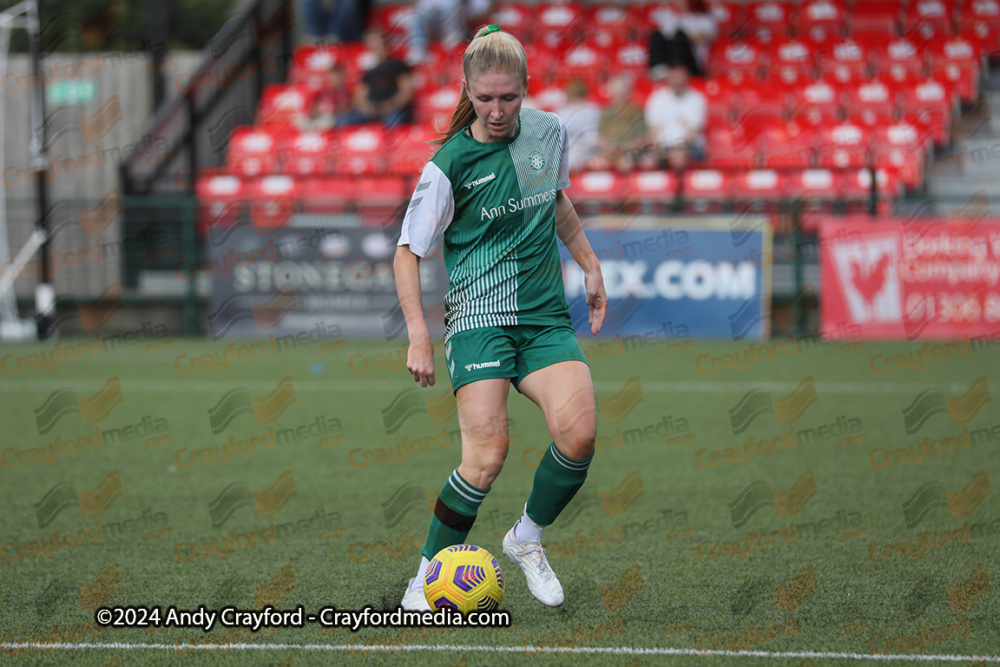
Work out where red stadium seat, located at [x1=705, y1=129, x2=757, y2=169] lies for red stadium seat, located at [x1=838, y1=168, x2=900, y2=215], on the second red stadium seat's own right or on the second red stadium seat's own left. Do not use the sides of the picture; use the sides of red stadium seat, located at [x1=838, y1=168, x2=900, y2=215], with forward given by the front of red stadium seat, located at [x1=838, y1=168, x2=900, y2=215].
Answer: on the second red stadium seat's own right

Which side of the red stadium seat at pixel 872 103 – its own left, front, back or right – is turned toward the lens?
front

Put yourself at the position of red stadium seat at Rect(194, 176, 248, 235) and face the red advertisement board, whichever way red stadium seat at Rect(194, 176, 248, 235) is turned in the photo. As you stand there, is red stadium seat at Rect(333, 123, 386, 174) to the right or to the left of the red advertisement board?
left

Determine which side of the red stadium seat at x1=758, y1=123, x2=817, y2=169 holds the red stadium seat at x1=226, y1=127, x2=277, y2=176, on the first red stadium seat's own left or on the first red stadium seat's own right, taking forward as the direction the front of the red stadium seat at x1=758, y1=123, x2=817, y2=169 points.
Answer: on the first red stadium seat's own right

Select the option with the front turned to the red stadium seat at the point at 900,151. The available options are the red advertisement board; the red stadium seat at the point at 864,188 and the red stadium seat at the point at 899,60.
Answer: the red stadium seat at the point at 899,60

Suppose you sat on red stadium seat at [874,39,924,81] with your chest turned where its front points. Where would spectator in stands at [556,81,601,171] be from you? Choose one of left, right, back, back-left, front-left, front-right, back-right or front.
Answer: front-right

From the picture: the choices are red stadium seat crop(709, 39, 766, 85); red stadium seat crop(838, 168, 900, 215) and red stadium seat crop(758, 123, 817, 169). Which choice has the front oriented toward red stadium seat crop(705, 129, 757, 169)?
red stadium seat crop(709, 39, 766, 85)

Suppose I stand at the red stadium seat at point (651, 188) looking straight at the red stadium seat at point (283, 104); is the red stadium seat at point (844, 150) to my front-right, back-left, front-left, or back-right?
back-right

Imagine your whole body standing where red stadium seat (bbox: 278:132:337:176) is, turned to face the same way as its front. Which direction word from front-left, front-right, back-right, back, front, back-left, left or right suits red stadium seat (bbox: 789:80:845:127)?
left

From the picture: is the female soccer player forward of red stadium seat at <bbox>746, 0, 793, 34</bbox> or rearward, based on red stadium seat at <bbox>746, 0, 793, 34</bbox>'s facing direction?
forward

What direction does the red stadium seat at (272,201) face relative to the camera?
toward the camera

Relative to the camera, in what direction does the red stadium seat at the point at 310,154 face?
facing the viewer
